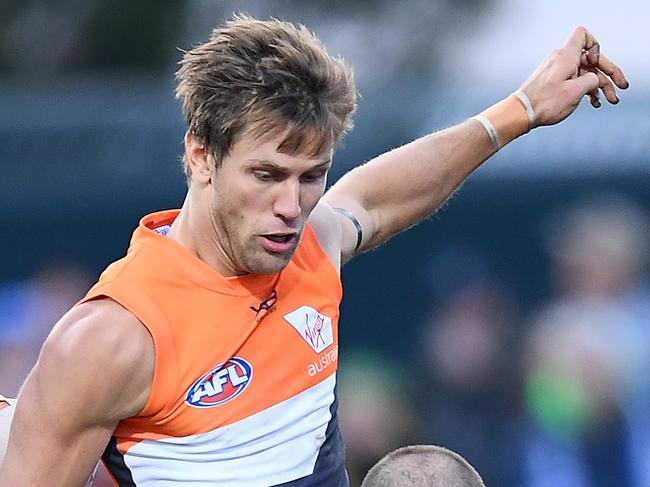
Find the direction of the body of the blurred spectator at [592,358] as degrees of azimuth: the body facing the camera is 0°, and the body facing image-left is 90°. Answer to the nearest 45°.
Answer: approximately 0°

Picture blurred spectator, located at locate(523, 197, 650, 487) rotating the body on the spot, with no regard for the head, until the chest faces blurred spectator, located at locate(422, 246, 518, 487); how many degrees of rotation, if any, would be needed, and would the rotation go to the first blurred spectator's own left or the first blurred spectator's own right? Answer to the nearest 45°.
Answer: approximately 90° to the first blurred spectator's own right

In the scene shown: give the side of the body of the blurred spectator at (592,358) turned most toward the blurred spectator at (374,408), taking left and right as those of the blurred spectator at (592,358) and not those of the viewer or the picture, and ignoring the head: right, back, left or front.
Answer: right

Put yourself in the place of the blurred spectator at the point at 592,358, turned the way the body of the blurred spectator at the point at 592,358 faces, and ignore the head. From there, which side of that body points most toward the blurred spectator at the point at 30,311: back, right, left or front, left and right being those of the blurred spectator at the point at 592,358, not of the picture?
right

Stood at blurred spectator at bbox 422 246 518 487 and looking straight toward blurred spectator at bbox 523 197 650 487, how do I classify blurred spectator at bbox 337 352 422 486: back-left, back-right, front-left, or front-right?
back-right
